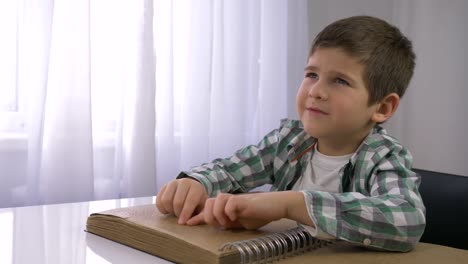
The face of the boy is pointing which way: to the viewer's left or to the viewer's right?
to the viewer's left

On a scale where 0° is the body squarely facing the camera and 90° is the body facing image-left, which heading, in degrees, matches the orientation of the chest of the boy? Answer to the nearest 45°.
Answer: approximately 45°

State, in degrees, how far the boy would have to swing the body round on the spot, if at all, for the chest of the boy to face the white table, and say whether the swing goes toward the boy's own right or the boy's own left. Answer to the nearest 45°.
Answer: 0° — they already face it
